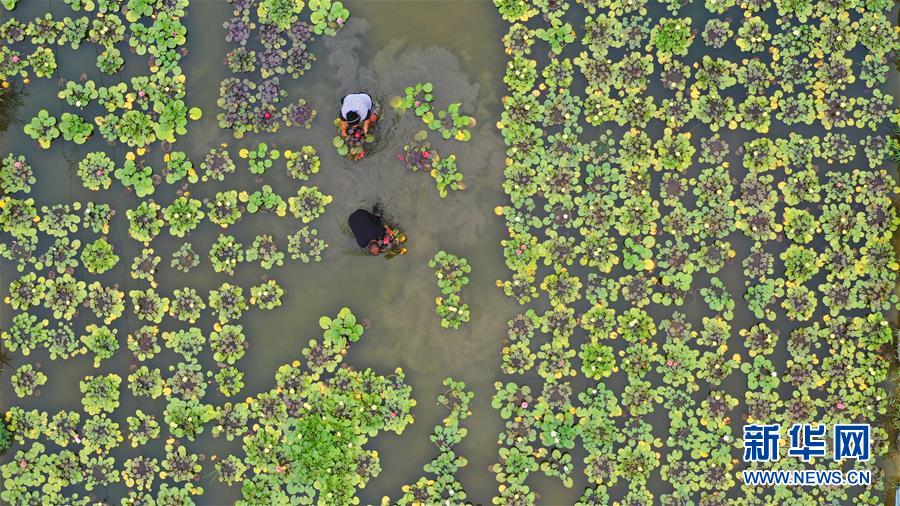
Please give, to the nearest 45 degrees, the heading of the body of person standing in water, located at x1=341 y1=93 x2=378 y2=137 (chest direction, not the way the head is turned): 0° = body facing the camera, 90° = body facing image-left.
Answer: approximately 0°

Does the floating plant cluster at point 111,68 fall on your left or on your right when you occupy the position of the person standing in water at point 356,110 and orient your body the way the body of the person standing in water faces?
on your right

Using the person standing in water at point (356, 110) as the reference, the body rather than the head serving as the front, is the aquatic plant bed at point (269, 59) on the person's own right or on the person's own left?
on the person's own right
